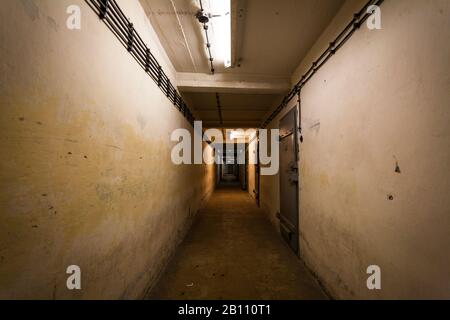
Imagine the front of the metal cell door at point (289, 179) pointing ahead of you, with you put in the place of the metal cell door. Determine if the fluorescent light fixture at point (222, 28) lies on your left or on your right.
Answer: on your left

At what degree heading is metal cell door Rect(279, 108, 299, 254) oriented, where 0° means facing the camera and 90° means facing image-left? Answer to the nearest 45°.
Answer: approximately 90°
